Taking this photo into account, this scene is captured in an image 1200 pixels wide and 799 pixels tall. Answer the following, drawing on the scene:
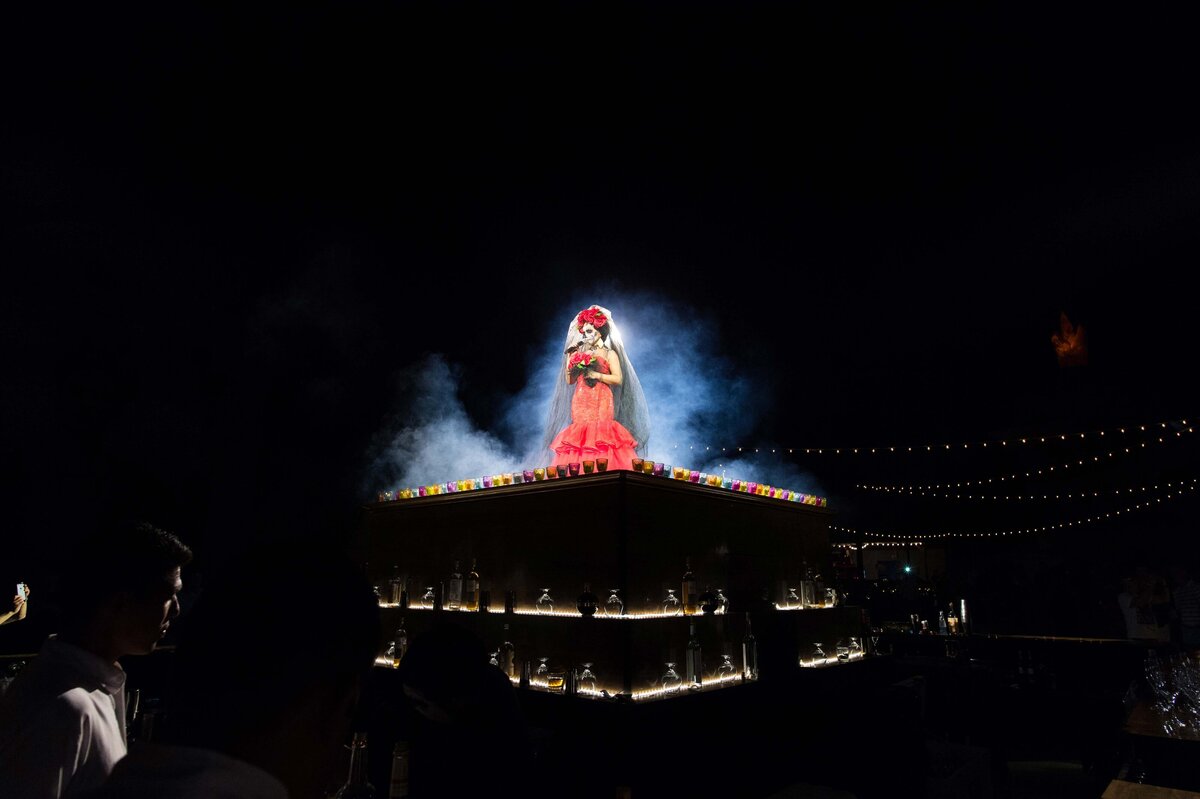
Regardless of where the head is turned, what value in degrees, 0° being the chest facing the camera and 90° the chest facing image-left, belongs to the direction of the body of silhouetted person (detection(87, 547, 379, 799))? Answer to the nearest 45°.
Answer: approximately 225°

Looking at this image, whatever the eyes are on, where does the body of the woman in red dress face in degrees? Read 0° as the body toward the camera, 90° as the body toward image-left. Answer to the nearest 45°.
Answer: approximately 45°

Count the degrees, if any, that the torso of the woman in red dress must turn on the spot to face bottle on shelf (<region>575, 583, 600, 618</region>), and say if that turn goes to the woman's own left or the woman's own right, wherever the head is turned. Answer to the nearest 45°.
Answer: approximately 45° to the woman's own left

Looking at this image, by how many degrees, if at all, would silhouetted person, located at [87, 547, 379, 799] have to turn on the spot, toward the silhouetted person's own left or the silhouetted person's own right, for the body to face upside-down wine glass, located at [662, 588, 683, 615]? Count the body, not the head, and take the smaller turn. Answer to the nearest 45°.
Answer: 0° — they already face it

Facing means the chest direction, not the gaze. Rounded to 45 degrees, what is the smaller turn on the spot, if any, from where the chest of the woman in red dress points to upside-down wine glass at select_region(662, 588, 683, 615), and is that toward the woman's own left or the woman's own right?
approximately 45° to the woman's own left

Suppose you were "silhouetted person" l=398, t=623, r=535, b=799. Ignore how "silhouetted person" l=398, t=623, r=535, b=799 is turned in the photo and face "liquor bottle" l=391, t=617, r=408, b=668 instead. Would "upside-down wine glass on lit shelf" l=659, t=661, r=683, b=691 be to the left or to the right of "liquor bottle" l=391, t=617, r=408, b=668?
right

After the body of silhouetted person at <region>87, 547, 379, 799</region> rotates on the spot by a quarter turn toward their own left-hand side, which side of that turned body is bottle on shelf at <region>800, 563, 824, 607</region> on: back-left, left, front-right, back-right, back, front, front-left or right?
right

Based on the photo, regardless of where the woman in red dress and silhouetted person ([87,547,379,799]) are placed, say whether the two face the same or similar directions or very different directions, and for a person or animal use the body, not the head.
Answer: very different directions

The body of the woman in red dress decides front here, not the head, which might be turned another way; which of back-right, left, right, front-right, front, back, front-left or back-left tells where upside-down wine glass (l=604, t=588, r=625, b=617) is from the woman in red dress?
front-left

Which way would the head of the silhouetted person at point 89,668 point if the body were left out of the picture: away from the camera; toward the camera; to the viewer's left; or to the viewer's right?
to the viewer's right

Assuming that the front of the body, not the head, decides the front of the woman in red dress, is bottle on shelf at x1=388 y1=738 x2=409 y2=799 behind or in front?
in front

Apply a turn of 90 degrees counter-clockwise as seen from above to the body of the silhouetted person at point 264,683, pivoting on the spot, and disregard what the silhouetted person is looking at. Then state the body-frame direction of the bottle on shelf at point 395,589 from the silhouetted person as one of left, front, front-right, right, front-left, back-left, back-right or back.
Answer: front-right
